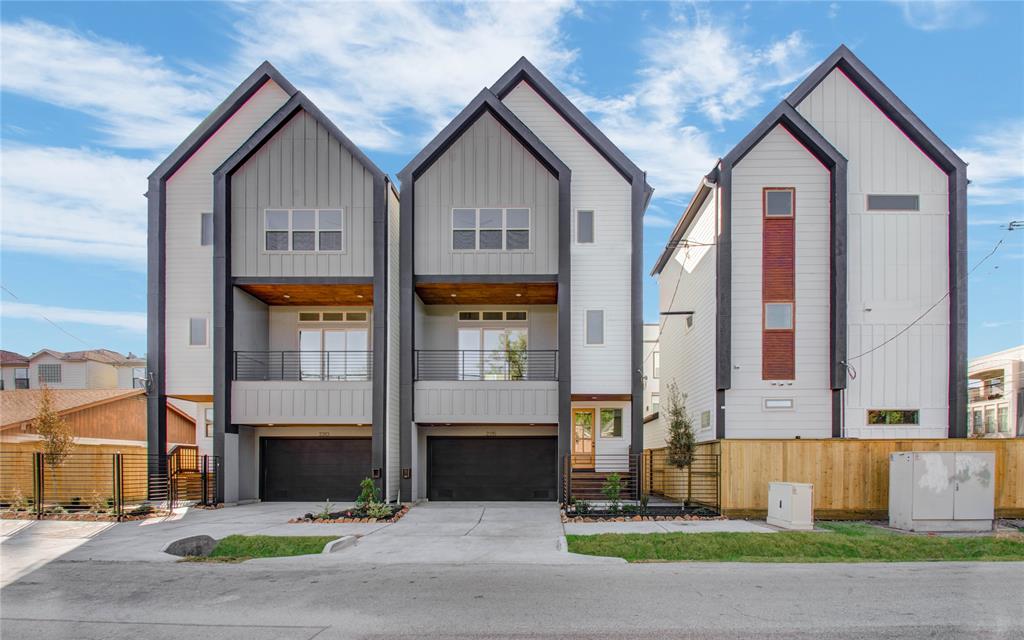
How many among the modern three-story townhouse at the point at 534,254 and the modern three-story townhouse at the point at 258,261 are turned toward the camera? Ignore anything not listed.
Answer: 2

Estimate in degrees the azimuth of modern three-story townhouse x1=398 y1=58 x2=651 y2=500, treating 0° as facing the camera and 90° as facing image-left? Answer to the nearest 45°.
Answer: approximately 0°

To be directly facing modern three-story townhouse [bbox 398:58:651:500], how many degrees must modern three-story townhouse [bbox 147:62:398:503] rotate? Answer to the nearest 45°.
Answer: approximately 90° to its left
